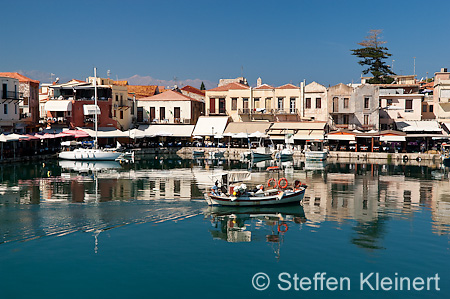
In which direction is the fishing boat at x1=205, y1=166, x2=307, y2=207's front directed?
to the viewer's right
